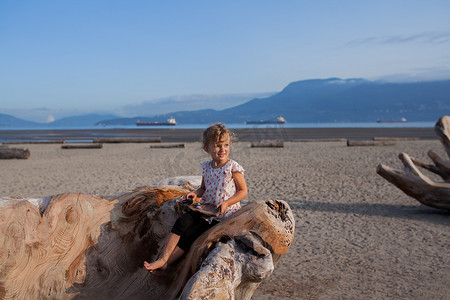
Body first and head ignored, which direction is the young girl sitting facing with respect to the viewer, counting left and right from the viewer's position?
facing the viewer and to the left of the viewer

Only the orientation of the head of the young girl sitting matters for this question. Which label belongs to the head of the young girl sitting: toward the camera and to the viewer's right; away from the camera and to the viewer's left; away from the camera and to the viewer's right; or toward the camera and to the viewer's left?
toward the camera and to the viewer's right

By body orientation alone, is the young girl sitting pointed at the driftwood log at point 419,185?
no

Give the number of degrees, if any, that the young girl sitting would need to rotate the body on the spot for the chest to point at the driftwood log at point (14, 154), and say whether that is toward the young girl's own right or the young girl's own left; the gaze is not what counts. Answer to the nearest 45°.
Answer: approximately 90° to the young girl's own right

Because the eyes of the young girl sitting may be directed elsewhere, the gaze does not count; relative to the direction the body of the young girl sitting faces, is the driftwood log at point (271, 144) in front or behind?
behind
